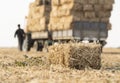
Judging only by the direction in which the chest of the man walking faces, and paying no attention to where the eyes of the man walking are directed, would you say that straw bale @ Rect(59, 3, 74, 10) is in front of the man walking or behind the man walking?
behind

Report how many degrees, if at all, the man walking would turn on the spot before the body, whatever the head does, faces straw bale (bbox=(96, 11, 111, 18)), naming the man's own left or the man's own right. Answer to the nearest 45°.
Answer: approximately 135° to the man's own right

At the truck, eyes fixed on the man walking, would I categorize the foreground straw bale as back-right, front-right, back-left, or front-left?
back-left

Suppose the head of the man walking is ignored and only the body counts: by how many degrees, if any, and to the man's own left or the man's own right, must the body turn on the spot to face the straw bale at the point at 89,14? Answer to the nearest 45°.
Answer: approximately 135° to the man's own right

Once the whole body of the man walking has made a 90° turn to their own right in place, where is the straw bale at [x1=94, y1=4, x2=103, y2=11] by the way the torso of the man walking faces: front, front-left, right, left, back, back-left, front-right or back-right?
front-right

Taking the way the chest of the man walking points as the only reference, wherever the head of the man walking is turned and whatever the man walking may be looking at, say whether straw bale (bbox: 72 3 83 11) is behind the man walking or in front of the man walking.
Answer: behind

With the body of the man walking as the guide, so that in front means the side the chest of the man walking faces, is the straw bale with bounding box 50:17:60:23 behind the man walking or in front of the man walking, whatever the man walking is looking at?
behind

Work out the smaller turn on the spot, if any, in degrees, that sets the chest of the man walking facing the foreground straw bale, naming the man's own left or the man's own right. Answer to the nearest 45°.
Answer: approximately 180°

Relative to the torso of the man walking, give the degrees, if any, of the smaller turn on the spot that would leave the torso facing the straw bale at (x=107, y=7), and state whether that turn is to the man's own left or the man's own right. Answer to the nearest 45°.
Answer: approximately 135° to the man's own right
